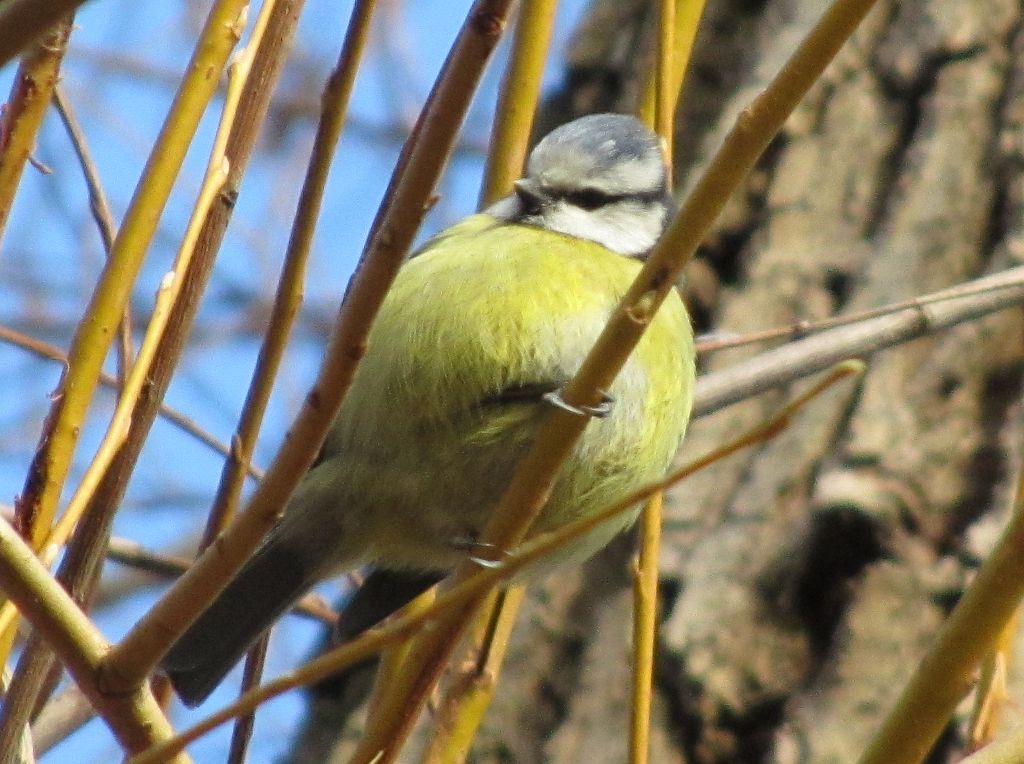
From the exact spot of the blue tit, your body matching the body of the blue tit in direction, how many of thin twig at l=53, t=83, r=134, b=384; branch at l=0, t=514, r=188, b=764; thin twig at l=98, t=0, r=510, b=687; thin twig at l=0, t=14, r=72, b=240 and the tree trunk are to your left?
1

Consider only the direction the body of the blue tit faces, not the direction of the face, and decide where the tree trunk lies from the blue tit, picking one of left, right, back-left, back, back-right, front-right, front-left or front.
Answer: left

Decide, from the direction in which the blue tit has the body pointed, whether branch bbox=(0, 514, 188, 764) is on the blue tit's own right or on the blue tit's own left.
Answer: on the blue tit's own right

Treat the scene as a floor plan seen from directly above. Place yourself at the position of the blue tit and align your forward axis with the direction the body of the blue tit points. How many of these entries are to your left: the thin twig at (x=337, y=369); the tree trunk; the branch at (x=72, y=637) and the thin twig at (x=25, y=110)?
1

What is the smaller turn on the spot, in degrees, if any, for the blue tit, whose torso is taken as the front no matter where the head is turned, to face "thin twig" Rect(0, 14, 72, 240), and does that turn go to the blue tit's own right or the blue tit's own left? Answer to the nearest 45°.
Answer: approximately 90° to the blue tit's own right

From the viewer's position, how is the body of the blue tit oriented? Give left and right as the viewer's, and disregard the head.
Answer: facing the viewer and to the right of the viewer

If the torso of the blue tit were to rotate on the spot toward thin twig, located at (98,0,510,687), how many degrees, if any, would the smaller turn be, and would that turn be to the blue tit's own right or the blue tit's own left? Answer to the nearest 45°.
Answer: approximately 45° to the blue tit's own right
